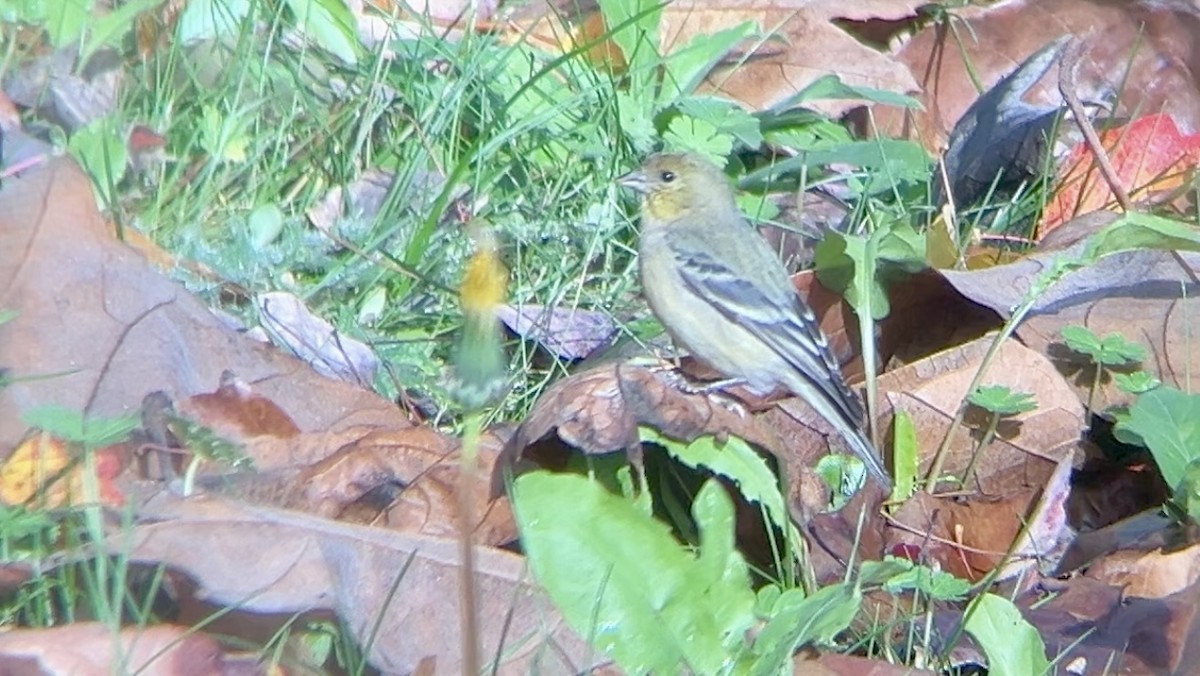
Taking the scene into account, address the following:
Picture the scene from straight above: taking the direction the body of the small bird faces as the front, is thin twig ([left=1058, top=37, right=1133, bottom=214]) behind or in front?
behind

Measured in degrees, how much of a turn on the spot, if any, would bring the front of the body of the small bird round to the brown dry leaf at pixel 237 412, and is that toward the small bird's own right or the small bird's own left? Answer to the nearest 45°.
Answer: approximately 45° to the small bird's own left

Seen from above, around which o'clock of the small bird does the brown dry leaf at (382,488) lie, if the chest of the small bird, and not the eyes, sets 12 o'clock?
The brown dry leaf is roughly at 10 o'clock from the small bird.

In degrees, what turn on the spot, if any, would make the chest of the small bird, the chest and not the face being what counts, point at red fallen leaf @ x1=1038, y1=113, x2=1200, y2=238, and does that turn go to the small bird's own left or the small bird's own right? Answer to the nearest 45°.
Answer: approximately 135° to the small bird's own right

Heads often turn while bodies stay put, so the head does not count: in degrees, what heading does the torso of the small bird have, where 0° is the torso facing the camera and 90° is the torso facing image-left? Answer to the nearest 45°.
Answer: approximately 90°

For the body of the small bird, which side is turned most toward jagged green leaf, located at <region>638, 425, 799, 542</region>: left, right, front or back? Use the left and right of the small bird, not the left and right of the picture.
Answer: left

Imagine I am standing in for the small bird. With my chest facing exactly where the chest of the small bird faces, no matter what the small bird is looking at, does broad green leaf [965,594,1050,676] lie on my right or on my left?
on my left

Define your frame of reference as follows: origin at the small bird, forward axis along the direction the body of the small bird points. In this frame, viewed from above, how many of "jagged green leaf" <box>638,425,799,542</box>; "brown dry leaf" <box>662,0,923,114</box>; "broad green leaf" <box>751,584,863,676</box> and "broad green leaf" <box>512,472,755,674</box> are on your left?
3

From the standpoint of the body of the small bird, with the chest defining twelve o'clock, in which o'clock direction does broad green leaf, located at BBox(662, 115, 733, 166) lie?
The broad green leaf is roughly at 3 o'clock from the small bird.

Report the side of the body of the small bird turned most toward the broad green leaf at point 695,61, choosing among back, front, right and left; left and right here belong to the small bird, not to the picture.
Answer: right

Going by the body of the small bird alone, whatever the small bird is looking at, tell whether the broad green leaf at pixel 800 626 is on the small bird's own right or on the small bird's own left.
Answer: on the small bird's own left

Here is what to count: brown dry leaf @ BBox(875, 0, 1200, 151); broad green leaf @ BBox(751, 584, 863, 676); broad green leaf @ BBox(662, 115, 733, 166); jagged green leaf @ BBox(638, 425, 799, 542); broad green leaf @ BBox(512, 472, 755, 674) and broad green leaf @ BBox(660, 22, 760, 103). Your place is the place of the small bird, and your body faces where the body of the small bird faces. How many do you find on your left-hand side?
3
